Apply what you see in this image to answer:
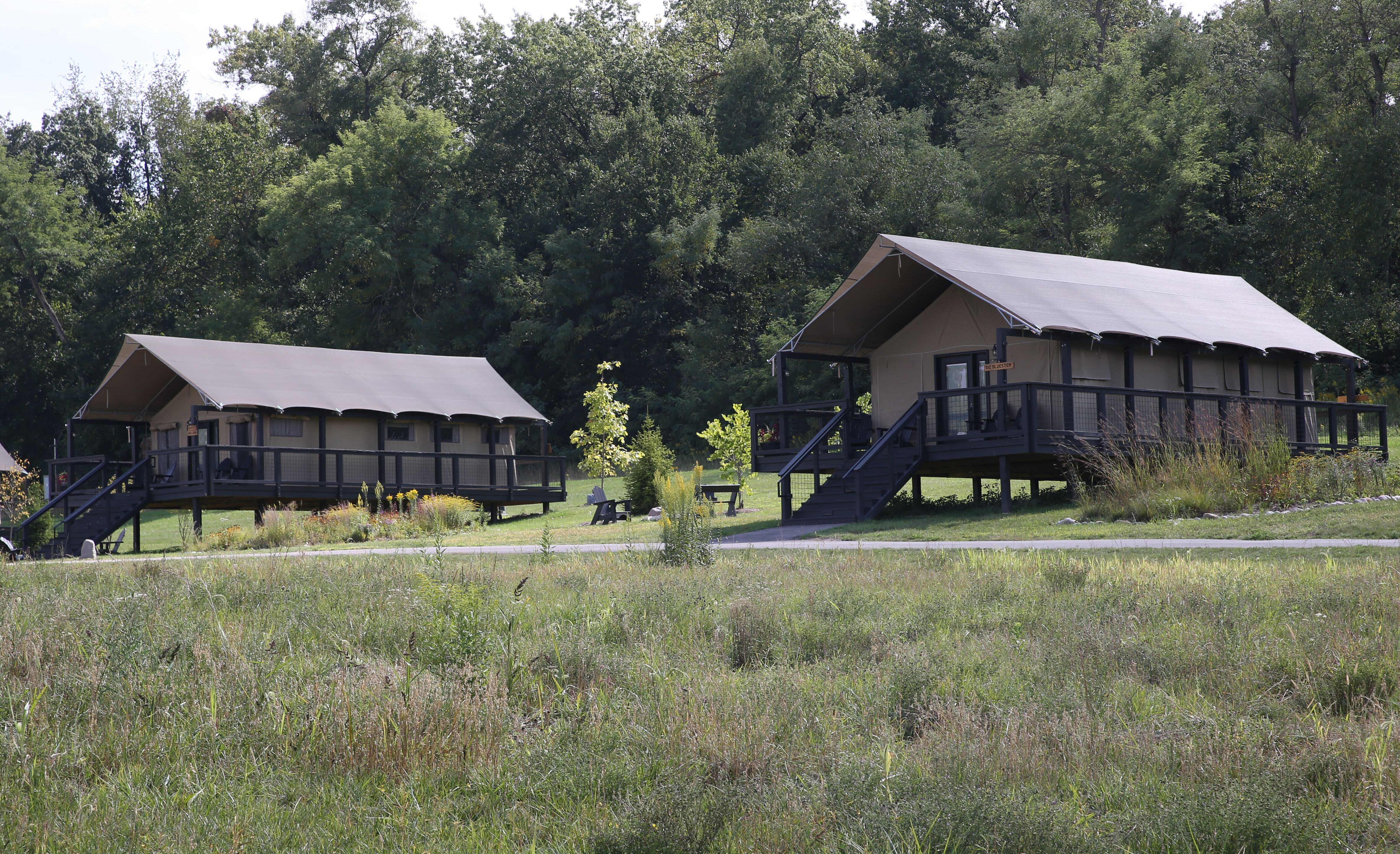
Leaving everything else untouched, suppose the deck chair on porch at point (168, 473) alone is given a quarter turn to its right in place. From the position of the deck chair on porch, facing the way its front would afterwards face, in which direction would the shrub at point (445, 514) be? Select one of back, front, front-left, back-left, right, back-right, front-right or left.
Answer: back-right

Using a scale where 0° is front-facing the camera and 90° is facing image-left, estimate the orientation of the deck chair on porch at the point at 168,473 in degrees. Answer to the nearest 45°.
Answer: approximately 90°

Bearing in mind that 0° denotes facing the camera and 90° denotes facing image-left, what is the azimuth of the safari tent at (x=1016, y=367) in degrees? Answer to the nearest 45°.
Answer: approximately 45°

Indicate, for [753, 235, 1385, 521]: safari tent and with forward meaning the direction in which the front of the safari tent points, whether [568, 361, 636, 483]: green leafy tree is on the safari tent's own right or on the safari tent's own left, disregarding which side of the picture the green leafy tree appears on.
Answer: on the safari tent's own right
